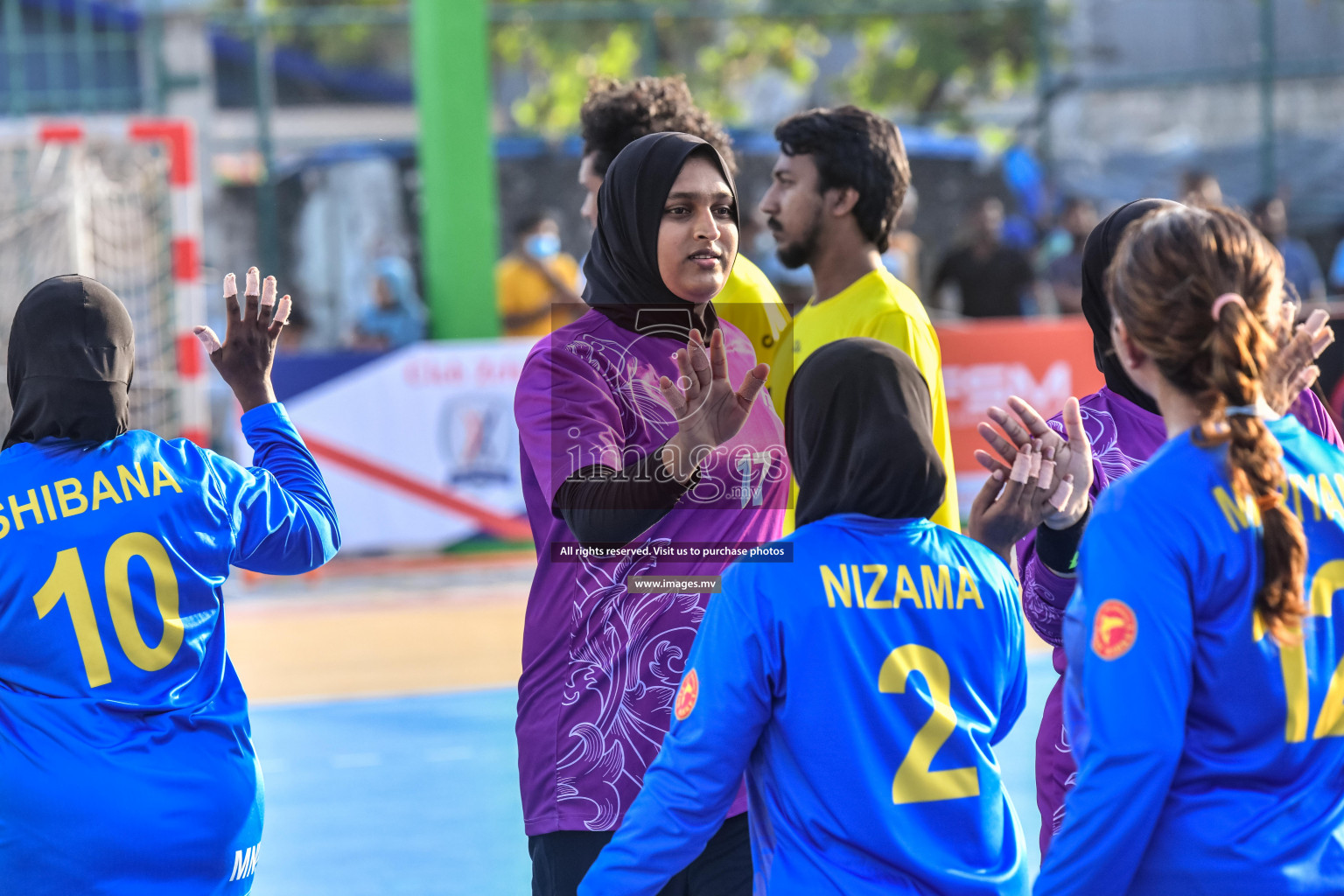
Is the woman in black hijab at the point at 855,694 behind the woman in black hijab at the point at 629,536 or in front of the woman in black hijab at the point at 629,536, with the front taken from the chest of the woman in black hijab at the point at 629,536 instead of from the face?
in front

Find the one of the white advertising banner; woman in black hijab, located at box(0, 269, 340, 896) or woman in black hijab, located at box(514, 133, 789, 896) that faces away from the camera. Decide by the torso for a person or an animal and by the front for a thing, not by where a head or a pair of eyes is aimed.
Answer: woman in black hijab, located at box(0, 269, 340, 896)

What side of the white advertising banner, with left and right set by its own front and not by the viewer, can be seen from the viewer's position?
front

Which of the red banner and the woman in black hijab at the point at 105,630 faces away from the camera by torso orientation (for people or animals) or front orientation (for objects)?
the woman in black hijab

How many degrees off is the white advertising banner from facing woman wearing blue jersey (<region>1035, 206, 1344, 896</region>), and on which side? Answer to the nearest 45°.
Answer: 0° — it already faces them

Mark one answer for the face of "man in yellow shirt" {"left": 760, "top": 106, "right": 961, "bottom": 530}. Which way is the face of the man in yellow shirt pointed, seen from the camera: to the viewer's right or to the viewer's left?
to the viewer's left

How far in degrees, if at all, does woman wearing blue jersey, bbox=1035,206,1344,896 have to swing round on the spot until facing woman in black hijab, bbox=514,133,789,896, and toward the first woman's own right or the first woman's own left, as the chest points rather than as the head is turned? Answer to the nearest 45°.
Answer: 0° — they already face them

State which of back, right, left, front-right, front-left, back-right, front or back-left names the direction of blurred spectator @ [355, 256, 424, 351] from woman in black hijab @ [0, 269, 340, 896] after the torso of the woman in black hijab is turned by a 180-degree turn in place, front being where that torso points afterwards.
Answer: back

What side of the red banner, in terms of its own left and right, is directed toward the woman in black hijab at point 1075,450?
front

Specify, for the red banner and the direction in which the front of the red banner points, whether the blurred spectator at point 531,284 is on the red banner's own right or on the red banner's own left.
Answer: on the red banner's own right

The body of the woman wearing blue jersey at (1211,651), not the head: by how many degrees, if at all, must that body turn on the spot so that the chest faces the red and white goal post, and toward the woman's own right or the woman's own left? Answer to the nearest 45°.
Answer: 0° — they already face it

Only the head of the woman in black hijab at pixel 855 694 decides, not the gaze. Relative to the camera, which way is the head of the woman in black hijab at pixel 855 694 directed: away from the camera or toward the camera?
away from the camera

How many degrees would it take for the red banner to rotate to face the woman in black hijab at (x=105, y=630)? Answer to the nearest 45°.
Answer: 0° — it already faces them

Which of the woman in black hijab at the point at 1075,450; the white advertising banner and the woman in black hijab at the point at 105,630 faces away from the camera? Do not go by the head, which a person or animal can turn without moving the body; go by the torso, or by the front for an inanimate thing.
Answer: the woman in black hijab at the point at 105,630

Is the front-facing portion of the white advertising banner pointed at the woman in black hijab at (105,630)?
yes

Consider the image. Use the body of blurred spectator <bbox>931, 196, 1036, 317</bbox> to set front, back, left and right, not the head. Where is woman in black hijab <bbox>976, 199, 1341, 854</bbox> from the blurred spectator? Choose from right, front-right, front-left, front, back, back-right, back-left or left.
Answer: front

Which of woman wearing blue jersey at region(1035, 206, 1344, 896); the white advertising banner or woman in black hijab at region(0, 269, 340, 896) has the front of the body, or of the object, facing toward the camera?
the white advertising banner
